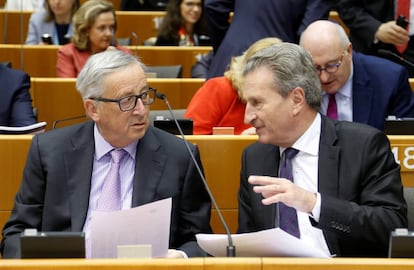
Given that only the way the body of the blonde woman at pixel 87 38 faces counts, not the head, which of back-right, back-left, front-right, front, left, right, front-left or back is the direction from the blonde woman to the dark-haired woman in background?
left

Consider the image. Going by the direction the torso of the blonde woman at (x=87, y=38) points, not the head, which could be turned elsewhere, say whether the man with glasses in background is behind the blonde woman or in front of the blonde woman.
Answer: in front

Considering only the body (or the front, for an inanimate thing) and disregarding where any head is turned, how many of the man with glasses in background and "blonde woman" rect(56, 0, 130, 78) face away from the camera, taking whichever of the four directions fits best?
0

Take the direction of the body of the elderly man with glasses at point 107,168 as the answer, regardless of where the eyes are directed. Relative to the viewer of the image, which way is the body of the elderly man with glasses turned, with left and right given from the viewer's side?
facing the viewer

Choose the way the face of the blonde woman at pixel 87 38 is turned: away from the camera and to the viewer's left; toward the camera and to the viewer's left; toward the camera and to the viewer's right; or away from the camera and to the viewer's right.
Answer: toward the camera and to the viewer's right
